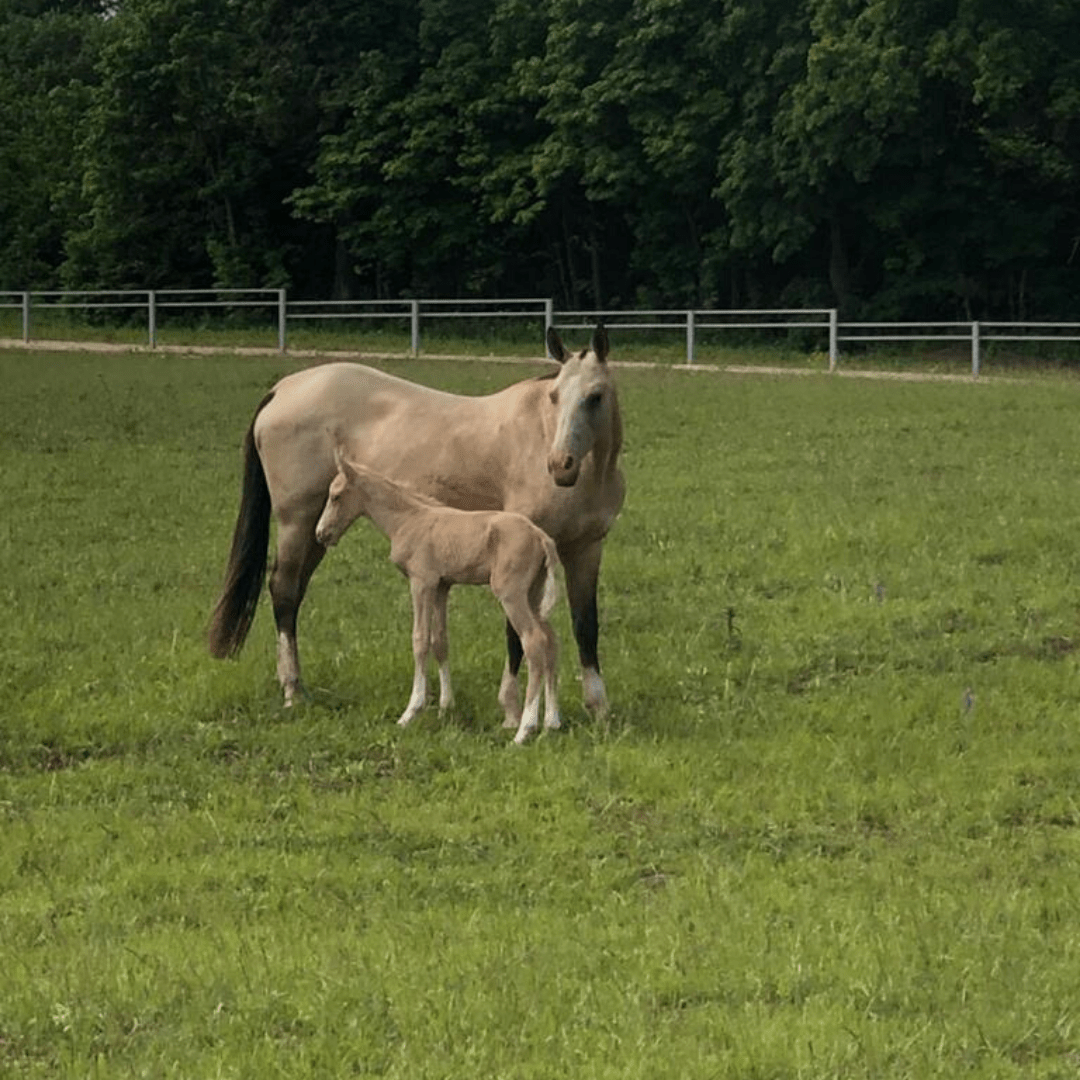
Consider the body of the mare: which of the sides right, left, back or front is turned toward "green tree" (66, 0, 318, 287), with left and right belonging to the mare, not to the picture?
left

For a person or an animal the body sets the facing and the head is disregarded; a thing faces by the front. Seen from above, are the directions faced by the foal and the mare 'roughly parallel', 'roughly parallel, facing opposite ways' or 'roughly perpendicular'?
roughly parallel, facing opposite ways

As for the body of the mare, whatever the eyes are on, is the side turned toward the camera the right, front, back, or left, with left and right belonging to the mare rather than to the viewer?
right

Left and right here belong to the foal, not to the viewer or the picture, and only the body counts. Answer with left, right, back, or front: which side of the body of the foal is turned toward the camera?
left

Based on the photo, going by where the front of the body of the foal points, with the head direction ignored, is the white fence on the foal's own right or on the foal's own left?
on the foal's own right

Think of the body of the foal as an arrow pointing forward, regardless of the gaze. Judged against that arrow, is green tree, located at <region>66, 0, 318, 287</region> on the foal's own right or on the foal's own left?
on the foal's own right
